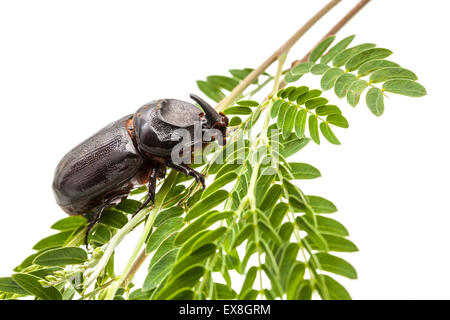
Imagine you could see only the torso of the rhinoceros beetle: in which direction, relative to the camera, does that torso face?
to the viewer's right

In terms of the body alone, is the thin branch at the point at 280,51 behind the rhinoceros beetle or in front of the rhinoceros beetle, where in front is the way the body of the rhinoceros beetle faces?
in front
